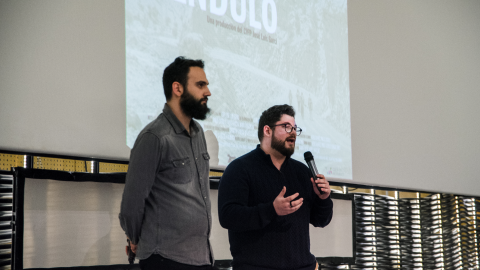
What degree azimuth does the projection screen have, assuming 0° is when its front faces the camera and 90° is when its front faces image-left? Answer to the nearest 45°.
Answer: approximately 315°

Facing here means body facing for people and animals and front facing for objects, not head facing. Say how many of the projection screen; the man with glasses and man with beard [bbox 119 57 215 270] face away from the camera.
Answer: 0

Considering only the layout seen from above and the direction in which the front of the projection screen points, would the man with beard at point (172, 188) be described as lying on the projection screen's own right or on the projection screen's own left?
on the projection screen's own right

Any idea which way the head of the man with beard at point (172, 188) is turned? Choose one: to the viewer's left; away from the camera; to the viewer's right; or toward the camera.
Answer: to the viewer's right

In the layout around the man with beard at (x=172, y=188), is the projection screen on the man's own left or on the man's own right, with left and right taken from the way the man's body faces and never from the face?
on the man's own left

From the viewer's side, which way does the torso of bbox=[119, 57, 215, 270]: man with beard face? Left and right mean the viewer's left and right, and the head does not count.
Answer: facing the viewer and to the right of the viewer

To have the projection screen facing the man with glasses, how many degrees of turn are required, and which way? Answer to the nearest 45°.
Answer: approximately 45° to its right
